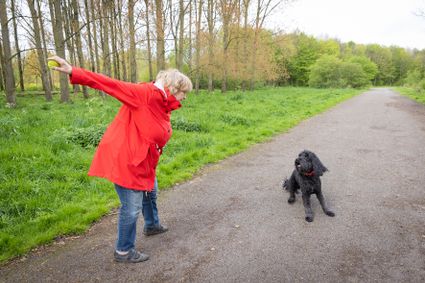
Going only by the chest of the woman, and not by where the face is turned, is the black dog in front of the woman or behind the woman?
in front

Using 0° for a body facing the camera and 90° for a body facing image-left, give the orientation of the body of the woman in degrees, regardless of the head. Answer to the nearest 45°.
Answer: approximately 270°

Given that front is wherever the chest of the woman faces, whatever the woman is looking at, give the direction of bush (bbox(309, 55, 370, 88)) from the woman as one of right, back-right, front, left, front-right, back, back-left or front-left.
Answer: front-left

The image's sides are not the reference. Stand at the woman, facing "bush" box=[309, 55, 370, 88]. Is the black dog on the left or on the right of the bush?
right

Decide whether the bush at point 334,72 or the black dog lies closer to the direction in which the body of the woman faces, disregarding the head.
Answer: the black dog

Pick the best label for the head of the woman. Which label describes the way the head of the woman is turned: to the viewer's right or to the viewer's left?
to the viewer's right
